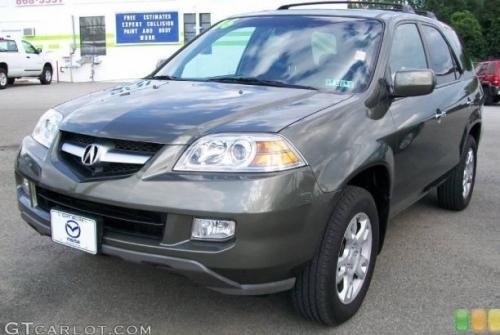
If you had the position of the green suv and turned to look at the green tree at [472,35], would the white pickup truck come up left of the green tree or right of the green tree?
left

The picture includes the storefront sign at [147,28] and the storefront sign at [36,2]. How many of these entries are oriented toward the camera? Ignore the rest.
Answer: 2

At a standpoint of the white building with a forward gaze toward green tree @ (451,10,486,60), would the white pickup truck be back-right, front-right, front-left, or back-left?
back-right

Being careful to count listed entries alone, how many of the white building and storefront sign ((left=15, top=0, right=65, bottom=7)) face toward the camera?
2

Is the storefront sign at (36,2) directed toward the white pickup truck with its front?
yes

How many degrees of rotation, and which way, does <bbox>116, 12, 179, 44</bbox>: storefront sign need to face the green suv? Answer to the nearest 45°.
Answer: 0° — it already faces it

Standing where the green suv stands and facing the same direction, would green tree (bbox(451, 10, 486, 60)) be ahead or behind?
behind

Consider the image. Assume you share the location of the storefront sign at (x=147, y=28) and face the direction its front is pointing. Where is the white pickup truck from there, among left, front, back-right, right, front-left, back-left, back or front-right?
front-right

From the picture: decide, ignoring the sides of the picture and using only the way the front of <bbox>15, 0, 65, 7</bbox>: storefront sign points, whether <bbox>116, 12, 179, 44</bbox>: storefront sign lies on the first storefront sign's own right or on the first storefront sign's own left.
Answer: on the first storefront sign's own left

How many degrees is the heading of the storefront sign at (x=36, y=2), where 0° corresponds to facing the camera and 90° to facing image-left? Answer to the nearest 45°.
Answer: approximately 0°
